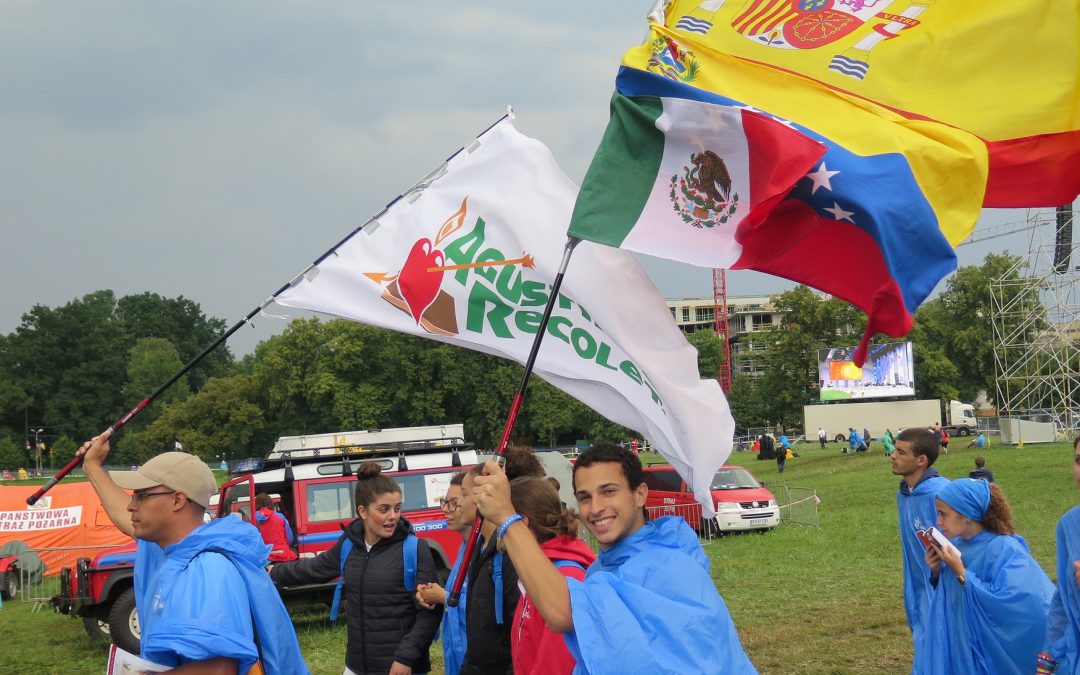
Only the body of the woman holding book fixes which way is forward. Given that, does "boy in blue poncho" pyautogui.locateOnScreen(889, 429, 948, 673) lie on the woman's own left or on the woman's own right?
on the woman's own right

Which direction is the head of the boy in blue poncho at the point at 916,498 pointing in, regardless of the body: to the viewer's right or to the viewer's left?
to the viewer's left
